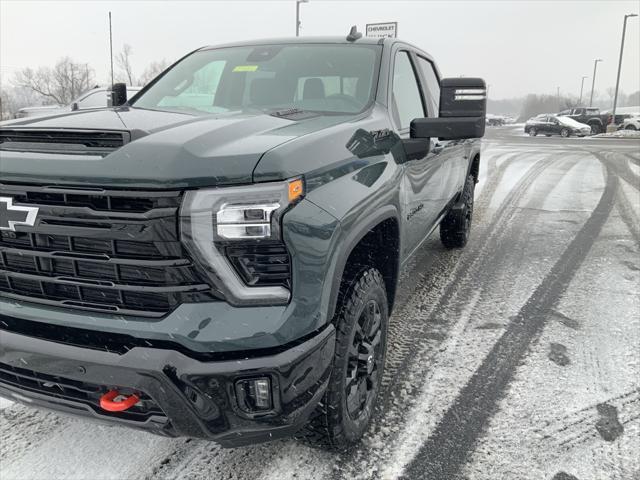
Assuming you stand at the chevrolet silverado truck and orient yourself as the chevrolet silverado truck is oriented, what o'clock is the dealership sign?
The dealership sign is roughly at 5 o'clock from the chevrolet silverado truck.

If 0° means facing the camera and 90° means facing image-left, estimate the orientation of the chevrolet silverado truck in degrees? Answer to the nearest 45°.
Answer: approximately 45°

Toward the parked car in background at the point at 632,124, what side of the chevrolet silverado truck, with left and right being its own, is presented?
back

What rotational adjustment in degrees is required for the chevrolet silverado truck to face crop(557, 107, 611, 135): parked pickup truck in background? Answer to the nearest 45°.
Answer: approximately 180°

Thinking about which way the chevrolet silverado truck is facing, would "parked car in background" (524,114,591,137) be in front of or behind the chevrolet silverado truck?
behind
